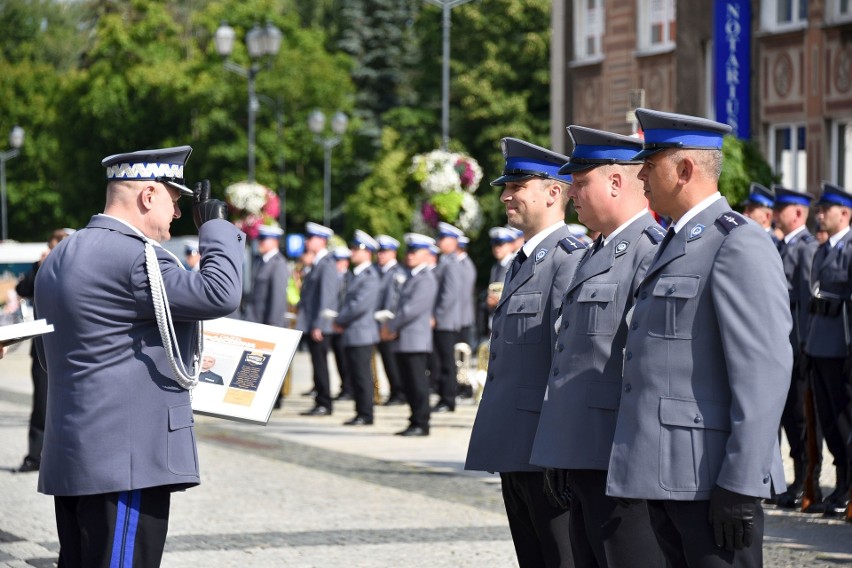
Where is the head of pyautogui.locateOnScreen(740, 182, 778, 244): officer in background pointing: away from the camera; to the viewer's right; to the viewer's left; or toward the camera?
to the viewer's left

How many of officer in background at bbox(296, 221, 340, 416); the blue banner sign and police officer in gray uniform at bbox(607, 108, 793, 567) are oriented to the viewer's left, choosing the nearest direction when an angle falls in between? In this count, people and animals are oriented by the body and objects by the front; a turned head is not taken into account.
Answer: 2

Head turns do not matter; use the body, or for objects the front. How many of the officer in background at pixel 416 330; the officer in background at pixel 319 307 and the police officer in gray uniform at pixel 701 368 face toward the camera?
0

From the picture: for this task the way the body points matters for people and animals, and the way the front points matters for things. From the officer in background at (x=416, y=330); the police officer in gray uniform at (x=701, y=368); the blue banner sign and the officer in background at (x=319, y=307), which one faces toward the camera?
the blue banner sign

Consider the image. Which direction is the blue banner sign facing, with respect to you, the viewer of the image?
facing the viewer

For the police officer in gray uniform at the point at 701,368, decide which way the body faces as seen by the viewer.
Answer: to the viewer's left

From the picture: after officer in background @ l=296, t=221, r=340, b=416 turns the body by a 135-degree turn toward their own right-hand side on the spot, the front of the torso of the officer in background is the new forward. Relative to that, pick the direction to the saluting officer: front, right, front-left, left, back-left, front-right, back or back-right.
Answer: back-right

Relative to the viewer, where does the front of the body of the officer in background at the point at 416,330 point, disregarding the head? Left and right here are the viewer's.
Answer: facing to the left of the viewer

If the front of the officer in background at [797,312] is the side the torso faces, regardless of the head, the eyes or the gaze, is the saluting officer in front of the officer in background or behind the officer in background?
in front

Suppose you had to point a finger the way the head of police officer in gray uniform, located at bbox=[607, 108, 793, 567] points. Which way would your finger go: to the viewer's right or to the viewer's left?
to the viewer's left

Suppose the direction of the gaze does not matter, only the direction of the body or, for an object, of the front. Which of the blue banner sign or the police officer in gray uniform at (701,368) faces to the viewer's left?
the police officer in gray uniform

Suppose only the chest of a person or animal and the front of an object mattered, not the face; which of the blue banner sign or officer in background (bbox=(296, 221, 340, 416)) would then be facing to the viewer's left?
the officer in background

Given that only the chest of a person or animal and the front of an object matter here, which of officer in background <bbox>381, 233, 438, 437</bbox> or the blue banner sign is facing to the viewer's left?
the officer in background
